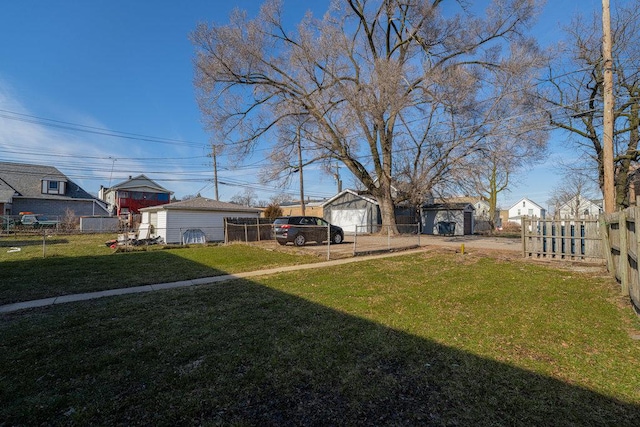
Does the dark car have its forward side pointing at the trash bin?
yes

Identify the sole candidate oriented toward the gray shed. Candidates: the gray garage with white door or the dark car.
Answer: the dark car

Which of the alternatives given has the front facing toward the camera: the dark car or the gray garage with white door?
the gray garage with white door

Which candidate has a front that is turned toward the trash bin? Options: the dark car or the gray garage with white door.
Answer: the dark car

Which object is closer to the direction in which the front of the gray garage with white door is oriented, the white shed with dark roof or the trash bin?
the white shed with dark roof

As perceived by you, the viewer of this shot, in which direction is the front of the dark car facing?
facing away from the viewer and to the right of the viewer

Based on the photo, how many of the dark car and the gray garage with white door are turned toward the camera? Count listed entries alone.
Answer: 1

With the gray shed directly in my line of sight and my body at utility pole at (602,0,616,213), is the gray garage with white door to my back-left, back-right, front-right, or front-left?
front-left

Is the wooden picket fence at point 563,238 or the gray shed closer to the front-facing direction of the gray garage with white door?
the wooden picket fence

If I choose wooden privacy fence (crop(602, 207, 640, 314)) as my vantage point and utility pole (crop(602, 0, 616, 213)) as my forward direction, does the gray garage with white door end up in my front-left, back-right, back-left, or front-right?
front-left

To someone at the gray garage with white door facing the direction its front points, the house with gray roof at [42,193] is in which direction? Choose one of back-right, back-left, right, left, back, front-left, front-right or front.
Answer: right

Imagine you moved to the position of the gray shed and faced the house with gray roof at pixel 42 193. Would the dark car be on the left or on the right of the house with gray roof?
left

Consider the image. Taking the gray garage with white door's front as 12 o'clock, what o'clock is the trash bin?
The trash bin is roughly at 9 o'clock from the gray garage with white door.

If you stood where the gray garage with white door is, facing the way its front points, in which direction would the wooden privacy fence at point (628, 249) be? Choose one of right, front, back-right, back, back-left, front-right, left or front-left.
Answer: front

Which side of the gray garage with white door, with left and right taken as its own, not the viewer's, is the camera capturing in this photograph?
front
